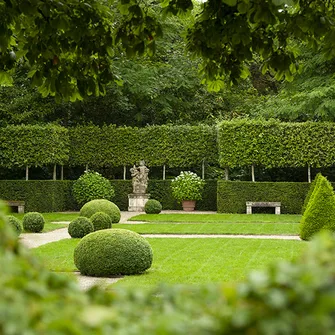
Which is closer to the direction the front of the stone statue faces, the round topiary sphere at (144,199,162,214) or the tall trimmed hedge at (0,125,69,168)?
the round topiary sphere

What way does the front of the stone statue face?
toward the camera

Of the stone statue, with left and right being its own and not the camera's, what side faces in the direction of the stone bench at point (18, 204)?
right

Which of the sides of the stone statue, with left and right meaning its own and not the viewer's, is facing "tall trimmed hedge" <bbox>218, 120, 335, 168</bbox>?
left

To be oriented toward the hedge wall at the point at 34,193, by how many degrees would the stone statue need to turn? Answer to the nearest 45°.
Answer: approximately 90° to its right

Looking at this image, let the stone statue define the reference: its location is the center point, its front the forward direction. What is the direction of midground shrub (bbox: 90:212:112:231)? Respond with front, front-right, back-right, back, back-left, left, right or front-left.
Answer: front

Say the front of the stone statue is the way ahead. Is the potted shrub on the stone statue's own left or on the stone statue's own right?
on the stone statue's own left

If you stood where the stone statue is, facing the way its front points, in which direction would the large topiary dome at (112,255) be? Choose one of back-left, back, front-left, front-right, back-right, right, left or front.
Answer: front

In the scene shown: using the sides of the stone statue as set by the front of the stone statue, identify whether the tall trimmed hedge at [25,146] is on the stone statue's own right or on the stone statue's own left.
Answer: on the stone statue's own right

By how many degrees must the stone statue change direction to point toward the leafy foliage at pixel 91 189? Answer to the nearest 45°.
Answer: approximately 90° to its right

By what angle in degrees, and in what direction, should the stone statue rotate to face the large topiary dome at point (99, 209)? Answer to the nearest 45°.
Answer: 0° — it already faces it

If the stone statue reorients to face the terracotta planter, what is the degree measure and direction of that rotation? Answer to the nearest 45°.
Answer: approximately 90° to its left

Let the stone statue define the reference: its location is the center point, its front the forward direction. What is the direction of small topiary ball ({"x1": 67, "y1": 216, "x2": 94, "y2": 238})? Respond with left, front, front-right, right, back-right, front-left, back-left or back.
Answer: front

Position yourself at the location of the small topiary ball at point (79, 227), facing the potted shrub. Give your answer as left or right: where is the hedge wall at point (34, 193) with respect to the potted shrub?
left
